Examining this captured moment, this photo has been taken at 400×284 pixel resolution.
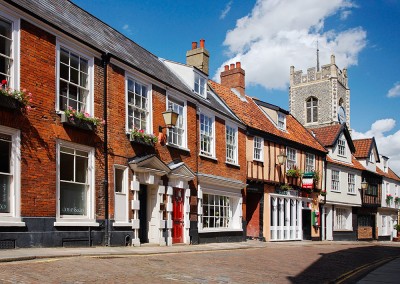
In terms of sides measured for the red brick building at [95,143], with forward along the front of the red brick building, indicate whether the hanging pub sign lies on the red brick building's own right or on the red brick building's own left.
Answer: on the red brick building's own left

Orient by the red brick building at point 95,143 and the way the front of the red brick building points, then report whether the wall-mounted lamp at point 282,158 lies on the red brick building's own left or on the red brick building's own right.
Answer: on the red brick building's own left

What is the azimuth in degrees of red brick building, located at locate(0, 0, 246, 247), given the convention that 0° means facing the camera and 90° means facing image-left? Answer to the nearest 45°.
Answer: approximately 315°
